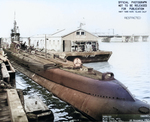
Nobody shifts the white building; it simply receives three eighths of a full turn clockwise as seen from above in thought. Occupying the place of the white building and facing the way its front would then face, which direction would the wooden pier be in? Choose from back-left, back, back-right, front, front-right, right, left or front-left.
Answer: left

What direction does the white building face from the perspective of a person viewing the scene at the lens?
facing the viewer and to the right of the viewer
